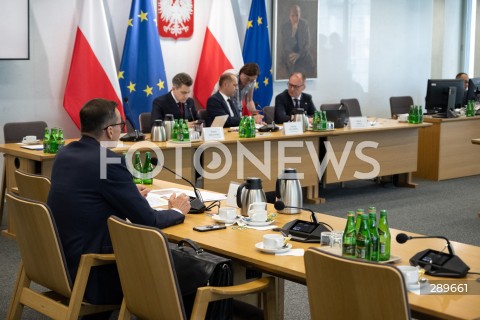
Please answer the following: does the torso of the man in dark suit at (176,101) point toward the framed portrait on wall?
no

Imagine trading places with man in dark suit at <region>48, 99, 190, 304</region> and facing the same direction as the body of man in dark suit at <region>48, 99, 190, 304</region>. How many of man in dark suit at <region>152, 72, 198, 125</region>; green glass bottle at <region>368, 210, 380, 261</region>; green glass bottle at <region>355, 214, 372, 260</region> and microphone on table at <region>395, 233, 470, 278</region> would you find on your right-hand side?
3

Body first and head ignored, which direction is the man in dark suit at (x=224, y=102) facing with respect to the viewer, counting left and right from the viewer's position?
facing the viewer and to the right of the viewer

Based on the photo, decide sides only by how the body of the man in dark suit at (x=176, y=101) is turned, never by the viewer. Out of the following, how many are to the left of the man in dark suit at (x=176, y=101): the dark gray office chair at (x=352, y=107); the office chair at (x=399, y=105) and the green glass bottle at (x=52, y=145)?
2

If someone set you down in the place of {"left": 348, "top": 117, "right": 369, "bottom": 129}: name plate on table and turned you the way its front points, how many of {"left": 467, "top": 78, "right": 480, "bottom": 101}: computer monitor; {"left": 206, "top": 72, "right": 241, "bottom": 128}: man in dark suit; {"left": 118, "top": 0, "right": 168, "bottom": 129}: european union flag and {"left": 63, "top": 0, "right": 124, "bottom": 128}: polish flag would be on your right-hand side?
3

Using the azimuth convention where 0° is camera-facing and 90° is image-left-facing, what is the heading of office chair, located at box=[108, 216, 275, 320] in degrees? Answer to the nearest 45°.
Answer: approximately 225°

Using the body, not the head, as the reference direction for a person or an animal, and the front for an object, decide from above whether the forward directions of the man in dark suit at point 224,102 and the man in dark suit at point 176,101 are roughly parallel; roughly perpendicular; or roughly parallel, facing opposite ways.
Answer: roughly parallel

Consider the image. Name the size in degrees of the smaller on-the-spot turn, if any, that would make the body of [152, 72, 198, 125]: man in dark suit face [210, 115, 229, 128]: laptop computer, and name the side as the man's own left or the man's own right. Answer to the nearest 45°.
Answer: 0° — they already face it

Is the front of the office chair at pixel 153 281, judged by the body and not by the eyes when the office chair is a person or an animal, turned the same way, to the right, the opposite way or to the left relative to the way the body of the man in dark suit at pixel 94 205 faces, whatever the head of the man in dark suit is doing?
the same way

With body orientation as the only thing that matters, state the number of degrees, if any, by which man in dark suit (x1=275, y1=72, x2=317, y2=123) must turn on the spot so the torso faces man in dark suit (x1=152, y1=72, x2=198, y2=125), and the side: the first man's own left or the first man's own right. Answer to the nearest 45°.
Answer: approximately 45° to the first man's own right

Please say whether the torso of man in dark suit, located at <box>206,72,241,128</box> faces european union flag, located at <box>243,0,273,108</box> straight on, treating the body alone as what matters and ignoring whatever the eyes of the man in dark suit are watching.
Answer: no

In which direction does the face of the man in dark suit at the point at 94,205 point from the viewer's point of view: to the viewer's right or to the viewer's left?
to the viewer's right

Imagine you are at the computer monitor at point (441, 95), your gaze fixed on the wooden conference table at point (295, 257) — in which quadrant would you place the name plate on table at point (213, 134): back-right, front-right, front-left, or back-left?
front-right

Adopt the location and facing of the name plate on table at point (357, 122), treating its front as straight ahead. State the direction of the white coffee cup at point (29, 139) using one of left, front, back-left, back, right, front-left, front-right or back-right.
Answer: front-right

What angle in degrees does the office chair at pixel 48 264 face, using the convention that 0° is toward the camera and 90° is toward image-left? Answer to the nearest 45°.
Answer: approximately 225°

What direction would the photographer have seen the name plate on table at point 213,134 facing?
facing the viewer
